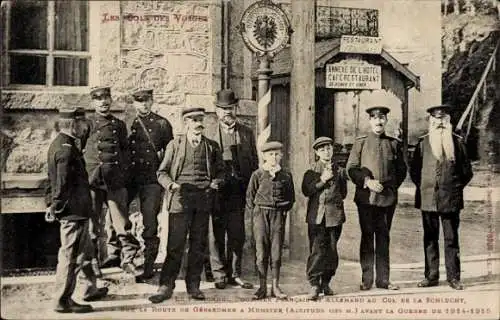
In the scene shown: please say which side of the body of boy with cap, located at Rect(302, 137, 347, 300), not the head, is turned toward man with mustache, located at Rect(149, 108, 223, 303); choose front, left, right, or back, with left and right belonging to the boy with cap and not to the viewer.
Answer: right

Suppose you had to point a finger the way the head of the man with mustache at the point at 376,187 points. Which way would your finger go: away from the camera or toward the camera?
toward the camera

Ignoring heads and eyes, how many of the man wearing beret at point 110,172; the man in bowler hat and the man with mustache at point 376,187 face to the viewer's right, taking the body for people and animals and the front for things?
0

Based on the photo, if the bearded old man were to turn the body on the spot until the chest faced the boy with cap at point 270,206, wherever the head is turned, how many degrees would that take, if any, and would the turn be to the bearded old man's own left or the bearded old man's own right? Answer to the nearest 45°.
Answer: approximately 45° to the bearded old man's own right

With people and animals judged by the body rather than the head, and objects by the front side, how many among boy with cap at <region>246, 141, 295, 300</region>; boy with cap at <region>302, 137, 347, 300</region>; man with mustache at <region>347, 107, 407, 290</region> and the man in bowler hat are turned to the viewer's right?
0

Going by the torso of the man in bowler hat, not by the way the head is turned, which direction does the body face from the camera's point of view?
toward the camera

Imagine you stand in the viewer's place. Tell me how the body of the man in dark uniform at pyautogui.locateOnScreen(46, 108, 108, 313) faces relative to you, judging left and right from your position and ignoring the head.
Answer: facing to the right of the viewer

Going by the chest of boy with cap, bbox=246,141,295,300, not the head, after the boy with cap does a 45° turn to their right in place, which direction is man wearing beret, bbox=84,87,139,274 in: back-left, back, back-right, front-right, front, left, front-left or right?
front-right

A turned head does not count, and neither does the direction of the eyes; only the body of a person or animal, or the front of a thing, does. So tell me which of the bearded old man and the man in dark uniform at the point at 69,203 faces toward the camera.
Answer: the bearded old man

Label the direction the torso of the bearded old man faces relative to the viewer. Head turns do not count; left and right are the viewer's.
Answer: facing the viewer

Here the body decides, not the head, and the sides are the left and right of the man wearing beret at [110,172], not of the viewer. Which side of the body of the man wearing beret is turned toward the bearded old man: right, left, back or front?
left

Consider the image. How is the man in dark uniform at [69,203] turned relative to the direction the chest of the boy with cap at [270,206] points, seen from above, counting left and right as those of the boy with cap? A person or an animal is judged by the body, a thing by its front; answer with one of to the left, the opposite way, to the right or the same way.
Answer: to the left

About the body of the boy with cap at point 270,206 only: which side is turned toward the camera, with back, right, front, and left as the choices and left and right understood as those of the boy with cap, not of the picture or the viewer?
front

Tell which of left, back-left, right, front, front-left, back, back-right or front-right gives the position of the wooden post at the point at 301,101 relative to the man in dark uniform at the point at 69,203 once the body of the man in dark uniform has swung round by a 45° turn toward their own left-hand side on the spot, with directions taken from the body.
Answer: front-right

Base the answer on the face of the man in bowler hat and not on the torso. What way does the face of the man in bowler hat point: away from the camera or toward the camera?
toward the camera

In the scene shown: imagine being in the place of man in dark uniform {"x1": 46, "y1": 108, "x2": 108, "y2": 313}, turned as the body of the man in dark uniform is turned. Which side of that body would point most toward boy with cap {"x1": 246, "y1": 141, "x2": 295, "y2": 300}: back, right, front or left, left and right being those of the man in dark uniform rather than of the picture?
front
